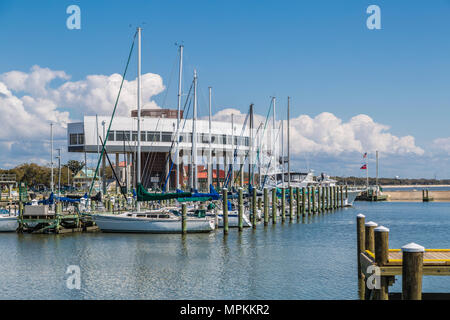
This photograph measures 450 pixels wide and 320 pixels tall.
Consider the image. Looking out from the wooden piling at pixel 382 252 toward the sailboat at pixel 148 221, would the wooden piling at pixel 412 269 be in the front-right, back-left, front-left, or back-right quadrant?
back-left

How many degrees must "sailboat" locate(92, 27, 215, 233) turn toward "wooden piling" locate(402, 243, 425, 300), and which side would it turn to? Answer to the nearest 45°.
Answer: approximately 90° to its left

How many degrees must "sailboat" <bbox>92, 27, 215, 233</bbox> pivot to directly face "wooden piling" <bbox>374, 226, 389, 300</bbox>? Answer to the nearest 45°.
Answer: approximately 90° to its left

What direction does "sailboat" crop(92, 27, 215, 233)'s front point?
to the viewer's left

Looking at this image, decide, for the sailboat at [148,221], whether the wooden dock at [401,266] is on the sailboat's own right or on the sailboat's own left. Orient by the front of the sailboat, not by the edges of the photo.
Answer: on the sailboat's own left
